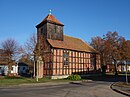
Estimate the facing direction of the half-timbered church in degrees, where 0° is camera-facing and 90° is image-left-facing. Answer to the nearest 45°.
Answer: approximately 45°

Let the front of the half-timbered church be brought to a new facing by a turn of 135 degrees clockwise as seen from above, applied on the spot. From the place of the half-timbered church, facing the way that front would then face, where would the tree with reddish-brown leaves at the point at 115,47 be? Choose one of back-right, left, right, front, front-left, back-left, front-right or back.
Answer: front-right
